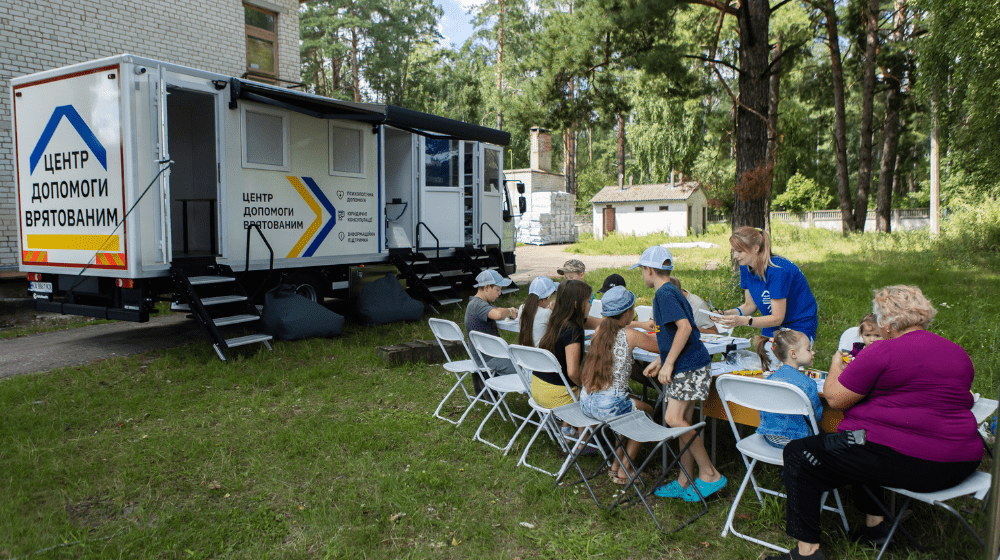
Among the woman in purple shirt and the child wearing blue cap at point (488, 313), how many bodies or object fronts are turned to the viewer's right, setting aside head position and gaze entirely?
1

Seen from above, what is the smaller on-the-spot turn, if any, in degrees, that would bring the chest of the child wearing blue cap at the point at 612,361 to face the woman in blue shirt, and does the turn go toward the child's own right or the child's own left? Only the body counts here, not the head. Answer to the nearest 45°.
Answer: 0° — they already face them

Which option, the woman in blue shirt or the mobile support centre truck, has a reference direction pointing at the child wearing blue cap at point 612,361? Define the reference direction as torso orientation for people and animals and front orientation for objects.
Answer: the woman in blue shirt

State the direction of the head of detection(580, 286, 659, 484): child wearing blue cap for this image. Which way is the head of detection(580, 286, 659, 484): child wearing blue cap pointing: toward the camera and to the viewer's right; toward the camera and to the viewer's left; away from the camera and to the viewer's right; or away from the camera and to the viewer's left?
away from the camera and to the viewer's right

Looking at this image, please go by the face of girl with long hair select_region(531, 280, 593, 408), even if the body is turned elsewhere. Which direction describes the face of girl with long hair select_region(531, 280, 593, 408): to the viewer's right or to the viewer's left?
to the viewer's right

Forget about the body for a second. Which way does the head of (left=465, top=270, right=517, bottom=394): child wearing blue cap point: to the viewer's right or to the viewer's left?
to the viewer's right

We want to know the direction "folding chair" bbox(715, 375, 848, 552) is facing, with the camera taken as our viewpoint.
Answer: facing away from the viewer and to the right of the viewer

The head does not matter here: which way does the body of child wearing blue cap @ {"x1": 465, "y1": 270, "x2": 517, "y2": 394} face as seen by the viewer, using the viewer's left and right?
facing to the right of the viewer

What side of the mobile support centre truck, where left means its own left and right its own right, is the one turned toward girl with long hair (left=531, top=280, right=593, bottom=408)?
right

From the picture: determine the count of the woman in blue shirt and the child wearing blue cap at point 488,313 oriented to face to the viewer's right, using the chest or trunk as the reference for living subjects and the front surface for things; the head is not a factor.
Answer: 1
